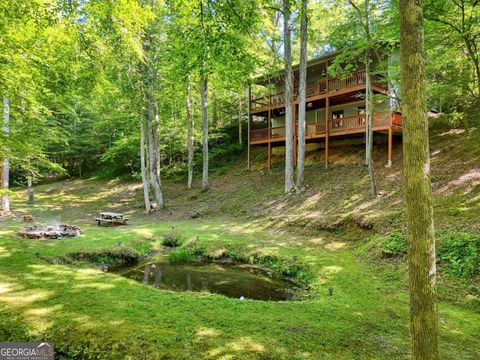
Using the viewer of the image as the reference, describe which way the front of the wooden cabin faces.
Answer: facing the viewer and to the left of the viewer

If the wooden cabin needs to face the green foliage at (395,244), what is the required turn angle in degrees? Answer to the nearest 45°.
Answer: approximately 45° to its left

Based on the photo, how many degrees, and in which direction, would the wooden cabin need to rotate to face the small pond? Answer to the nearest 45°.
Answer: approximately 45° to its left

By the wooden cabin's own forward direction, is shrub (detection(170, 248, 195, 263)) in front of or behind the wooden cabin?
in front

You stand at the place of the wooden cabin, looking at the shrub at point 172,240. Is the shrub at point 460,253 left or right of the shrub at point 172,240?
left

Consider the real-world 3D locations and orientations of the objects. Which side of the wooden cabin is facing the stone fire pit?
front

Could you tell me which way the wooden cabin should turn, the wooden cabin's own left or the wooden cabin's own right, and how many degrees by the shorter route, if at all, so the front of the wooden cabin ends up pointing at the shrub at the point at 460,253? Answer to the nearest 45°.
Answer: approximately 45° to the wooden cabin's own left
